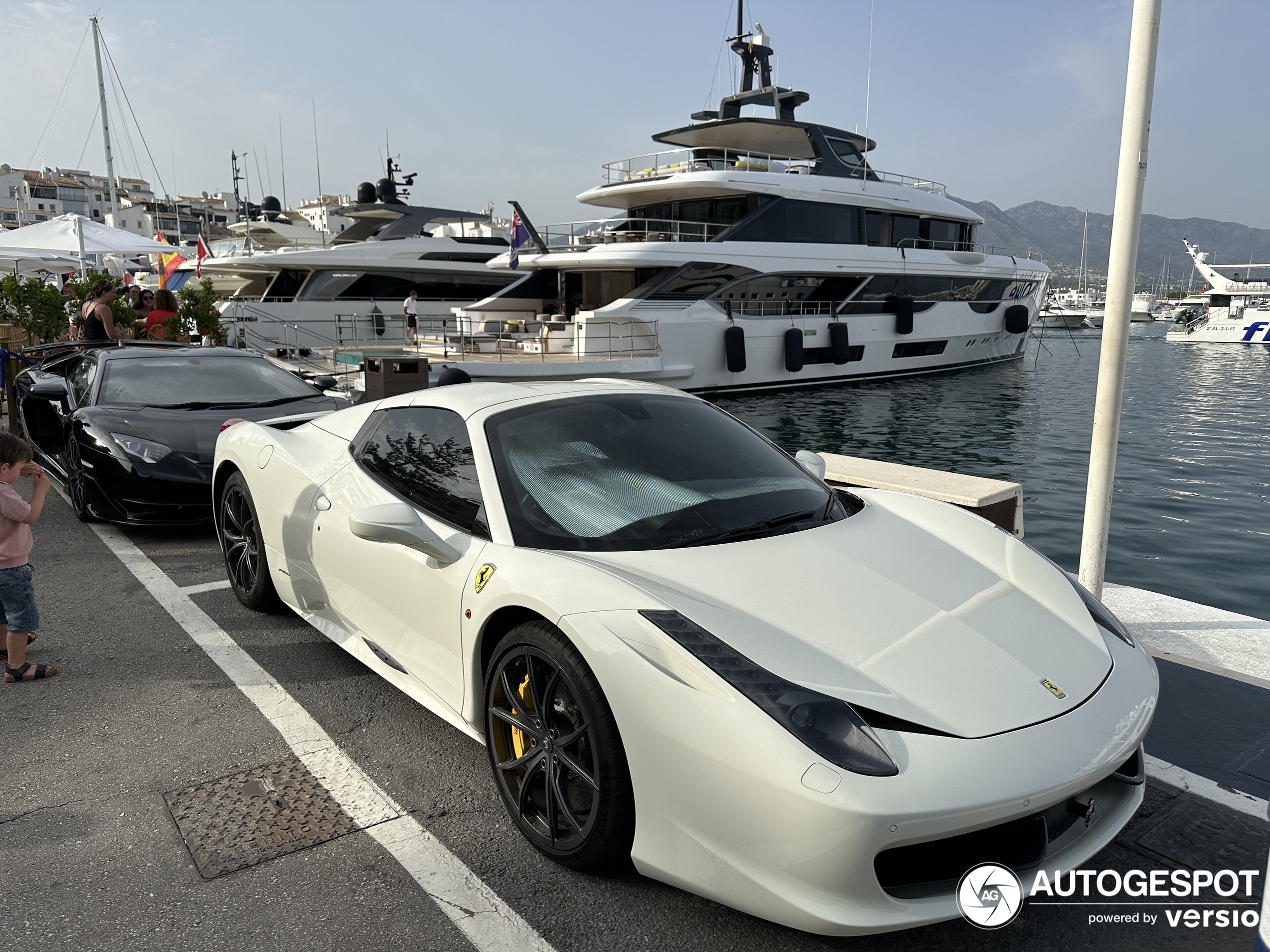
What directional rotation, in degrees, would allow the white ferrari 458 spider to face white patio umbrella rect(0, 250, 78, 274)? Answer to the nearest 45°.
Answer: approximately 180°

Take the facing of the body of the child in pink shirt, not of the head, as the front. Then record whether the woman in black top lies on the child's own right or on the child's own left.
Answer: on the child's own left

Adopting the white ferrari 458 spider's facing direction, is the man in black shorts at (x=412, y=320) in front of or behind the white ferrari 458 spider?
behind

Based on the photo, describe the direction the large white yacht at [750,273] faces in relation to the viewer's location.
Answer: facing away from the viewer and to the right of the viewer

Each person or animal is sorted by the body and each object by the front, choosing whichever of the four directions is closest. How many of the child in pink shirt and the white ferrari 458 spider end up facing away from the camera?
0

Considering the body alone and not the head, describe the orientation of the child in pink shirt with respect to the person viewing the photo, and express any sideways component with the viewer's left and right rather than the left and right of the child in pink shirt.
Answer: facing to the right of the viewer

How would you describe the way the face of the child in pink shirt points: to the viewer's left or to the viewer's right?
to the viewer's right

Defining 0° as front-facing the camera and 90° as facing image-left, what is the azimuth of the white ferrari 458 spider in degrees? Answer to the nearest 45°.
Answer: approximately 315°

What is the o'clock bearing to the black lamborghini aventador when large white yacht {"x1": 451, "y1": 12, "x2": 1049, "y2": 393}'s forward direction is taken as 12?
The black lamborghini aventador is roughly at 5 o'clock from the large white yacht.

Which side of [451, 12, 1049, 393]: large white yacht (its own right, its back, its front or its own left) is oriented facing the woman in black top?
back
